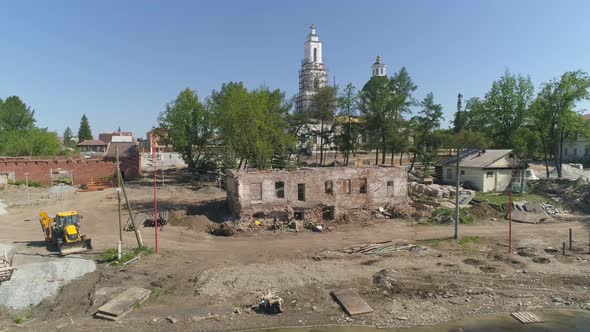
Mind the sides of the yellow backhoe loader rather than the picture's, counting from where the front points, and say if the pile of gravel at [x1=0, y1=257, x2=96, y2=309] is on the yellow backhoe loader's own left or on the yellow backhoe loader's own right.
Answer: on the yellow backhoe loader's own right

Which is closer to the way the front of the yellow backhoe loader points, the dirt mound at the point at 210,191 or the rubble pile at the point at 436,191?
the rubble pile

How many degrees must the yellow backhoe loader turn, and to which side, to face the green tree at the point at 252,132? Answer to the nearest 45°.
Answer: approximately 90° to its left

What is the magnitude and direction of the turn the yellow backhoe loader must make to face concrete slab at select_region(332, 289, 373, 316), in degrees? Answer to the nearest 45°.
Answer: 0° — it already faces it

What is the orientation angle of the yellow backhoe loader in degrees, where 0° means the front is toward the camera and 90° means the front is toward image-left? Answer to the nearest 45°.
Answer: approximately 315°

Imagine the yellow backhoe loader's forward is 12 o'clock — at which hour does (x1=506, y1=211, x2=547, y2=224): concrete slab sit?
The concrete slab is roughly at 11 o'clock from the yellow backhoe loader.

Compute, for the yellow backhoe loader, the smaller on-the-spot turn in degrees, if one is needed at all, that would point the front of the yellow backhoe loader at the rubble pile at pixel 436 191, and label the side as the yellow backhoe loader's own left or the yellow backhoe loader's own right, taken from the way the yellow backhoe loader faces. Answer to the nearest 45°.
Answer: approximately 45° to the yellow backhoe loader's own left

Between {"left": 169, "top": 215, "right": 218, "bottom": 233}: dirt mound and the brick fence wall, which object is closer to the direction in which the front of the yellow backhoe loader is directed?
the dirt mound

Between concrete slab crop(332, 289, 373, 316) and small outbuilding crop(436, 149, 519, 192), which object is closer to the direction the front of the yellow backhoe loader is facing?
the concrete slab

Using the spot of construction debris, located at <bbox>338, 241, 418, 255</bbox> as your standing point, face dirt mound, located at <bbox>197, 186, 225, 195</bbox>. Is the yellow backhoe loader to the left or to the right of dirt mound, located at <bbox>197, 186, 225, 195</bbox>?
left

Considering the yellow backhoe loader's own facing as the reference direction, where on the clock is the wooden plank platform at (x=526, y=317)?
The wooden plank platform is roughly at 12 o'clock from the yellow backhoe loader.

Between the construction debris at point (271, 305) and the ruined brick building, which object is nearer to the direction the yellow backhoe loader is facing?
the construction debris

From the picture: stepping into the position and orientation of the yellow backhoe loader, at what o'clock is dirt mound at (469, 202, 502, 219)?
The dirt mound is roughly at 11 o'clock from the yellow backhoe loader.
